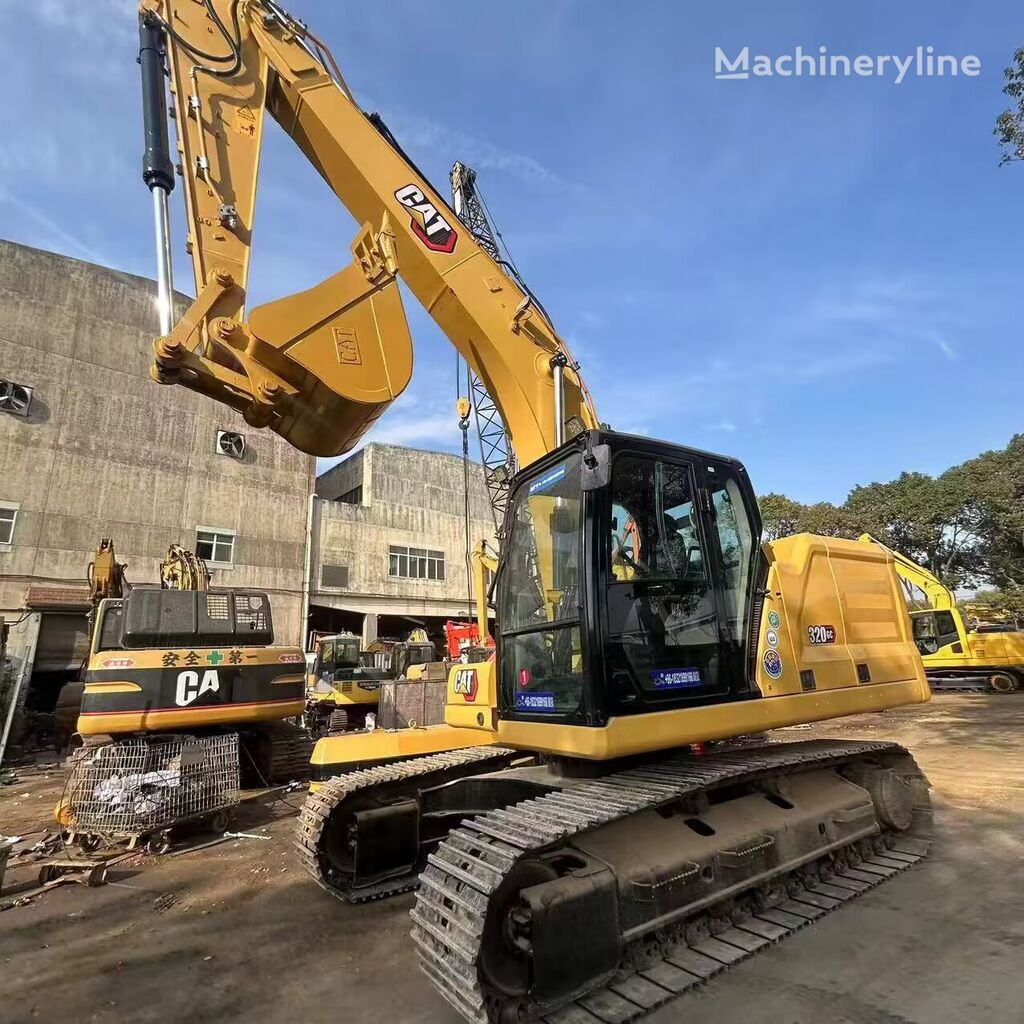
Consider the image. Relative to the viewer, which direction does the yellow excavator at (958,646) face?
to the viewer's left

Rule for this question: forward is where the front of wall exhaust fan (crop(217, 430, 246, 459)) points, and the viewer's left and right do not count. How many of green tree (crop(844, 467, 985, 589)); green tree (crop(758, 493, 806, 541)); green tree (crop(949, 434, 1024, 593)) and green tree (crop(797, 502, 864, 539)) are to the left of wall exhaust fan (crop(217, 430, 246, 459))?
4

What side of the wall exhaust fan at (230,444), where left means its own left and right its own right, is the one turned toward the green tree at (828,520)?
left

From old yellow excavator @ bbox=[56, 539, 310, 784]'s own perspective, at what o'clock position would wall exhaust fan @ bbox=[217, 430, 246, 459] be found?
The wall exhaust fan is roughly at 12 o'clock from the old yellow excavator.

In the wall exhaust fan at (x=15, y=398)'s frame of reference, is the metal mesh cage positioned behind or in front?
in front

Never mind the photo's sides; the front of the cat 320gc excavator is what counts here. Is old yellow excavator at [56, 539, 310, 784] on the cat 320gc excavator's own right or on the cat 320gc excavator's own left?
on the cat 320gc excavator's own right

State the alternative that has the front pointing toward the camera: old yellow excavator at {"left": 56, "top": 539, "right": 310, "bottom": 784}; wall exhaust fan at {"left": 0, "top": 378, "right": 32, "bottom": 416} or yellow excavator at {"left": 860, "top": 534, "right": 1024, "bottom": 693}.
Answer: the wall exhaust fan

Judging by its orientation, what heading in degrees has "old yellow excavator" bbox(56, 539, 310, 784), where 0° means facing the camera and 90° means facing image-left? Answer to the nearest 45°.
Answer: approximately 180°
